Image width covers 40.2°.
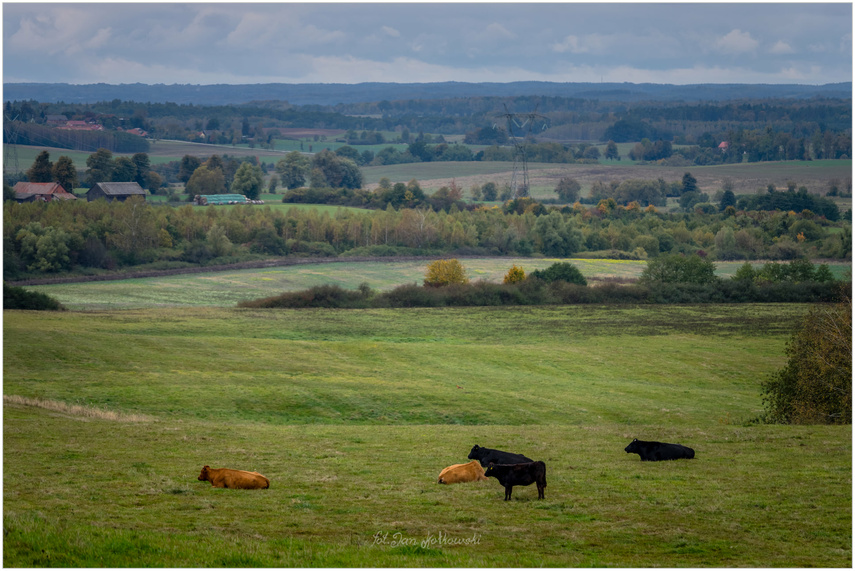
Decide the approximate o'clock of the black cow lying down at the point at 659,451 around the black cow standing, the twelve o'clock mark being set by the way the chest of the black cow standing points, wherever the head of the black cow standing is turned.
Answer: The black cow lying down is roughly at 4 o'clock from the black cow standing.

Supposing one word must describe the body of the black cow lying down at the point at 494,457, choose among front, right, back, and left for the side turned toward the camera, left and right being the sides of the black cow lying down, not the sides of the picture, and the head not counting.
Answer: left

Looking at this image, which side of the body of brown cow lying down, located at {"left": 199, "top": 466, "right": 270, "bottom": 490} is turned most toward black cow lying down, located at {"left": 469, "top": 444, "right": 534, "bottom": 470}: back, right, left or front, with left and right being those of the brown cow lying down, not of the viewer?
back

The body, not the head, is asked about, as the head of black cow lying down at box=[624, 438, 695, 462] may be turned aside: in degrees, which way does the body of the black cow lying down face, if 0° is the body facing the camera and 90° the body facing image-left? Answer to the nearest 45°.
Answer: approximately 90°

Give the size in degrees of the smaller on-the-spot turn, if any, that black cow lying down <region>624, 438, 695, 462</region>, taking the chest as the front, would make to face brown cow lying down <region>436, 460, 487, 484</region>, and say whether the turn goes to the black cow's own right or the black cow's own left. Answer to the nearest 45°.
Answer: approximately 45° to the black cow's own left

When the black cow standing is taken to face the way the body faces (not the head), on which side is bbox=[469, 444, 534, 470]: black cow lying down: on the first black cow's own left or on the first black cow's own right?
on the first black cow's own right

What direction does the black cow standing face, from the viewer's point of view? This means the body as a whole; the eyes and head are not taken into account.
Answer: to the viewer's left

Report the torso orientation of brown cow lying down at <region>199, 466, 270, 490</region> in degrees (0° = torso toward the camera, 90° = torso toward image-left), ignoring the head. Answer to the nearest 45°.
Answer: approximately 90°
